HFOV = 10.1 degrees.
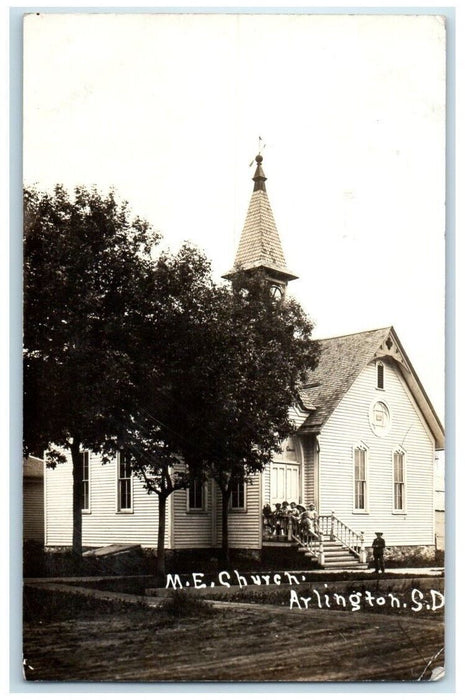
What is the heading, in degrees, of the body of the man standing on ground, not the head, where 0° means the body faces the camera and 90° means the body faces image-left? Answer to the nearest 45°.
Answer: approximately 0°
